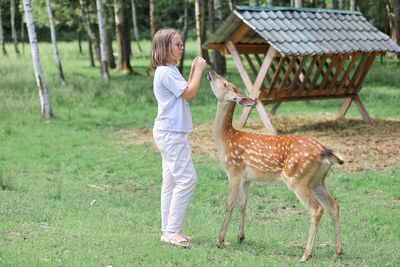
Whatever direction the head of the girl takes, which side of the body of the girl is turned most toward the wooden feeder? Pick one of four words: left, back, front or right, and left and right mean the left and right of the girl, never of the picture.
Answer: left

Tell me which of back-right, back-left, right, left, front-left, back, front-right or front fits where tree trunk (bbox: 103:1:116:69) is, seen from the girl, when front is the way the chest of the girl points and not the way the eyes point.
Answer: left

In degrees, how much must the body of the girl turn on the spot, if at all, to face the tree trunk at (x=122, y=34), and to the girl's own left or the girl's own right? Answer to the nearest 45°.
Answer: approximately 90° to the girl's own left

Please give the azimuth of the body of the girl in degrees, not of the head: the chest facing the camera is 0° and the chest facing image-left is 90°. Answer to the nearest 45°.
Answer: approximately 270°

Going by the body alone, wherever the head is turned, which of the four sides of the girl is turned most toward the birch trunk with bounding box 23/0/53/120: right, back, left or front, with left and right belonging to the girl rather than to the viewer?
left

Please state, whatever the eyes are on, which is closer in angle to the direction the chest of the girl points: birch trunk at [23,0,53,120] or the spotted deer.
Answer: the spotted deer

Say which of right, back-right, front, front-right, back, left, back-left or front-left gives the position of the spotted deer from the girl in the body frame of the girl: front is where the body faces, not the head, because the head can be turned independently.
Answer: front

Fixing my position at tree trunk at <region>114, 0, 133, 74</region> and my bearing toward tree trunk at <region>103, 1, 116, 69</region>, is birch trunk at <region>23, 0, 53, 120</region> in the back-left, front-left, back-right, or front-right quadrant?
back-left

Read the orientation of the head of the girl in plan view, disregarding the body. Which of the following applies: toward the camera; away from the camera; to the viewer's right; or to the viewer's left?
to the viewer's right

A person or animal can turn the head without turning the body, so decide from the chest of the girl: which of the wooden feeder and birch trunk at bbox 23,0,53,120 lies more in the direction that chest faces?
the wooden feeder

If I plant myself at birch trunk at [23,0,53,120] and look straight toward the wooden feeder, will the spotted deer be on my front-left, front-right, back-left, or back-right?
front-right
